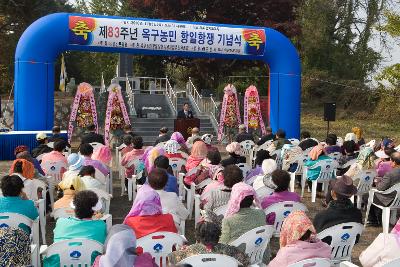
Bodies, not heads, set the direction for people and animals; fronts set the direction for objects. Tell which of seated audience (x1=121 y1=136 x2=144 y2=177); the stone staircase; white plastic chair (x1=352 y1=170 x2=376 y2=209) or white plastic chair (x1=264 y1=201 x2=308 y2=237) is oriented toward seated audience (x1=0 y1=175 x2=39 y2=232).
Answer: the stone staircase

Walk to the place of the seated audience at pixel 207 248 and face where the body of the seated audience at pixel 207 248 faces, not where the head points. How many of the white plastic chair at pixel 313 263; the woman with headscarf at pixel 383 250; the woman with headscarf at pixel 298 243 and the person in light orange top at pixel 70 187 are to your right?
3

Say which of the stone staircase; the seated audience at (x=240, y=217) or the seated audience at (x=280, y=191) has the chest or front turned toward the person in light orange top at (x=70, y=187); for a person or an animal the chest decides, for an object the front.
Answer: the stone staircase

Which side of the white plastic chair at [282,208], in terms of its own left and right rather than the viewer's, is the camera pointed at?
back

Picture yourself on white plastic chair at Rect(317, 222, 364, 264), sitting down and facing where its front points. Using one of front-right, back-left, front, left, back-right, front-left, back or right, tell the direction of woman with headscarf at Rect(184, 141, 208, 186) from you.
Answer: front

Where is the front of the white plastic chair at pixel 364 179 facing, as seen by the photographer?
facing away from the viewer and to the left of the viewer

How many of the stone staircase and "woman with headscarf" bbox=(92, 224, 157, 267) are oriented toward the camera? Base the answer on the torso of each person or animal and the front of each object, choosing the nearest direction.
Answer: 1

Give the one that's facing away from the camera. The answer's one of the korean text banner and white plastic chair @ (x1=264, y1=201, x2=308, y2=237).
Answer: the white plastic chair

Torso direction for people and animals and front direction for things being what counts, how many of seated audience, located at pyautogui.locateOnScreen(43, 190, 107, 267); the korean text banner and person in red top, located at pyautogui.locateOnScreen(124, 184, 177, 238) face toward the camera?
1

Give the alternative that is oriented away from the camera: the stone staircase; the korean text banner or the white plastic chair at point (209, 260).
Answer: the white plastic chair

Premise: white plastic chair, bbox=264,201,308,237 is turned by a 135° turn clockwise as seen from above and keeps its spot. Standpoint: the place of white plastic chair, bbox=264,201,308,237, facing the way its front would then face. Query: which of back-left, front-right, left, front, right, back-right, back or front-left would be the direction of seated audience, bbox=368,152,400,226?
left

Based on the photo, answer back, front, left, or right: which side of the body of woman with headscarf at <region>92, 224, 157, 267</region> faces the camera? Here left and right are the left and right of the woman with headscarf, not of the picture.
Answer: back

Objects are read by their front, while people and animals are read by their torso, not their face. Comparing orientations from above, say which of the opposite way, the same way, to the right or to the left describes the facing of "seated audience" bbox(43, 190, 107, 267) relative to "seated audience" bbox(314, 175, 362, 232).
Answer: the same way

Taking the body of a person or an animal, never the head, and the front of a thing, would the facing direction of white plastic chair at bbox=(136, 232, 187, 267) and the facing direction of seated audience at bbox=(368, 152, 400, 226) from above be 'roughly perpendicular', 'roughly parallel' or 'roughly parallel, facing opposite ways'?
roughly parallel

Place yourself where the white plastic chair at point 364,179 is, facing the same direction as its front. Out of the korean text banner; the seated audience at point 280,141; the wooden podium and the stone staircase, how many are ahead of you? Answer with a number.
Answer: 4

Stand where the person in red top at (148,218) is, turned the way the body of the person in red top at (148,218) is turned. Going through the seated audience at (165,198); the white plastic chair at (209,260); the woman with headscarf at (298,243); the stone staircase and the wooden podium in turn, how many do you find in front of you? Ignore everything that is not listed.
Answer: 3

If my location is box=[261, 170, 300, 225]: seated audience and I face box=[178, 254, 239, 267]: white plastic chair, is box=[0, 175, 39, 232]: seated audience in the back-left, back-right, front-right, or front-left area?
front-right

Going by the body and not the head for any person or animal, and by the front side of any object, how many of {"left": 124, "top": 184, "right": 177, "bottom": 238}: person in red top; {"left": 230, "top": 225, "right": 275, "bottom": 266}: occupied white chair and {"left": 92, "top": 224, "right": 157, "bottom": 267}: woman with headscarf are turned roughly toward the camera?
0

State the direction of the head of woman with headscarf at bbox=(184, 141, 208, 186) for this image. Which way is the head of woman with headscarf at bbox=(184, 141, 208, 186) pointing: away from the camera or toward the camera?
away from the camera

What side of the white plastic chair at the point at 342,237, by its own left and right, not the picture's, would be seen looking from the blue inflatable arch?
front

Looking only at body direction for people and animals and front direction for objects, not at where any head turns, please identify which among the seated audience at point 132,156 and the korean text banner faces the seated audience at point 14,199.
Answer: the korean text banner

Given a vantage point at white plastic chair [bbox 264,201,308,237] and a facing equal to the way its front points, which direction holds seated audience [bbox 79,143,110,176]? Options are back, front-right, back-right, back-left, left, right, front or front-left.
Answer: front-left
